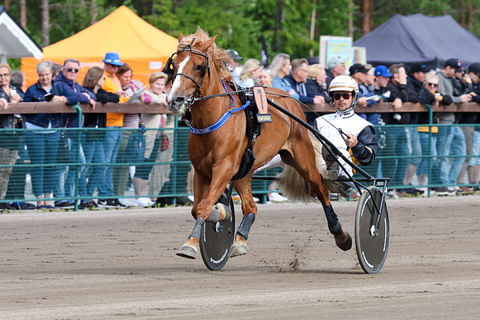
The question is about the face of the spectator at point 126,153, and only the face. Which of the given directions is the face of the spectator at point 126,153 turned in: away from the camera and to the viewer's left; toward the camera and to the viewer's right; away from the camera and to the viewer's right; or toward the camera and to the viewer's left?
toward the camera and to the viewer's right

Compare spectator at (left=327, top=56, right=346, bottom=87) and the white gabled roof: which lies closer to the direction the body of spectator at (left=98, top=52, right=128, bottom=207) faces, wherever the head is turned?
the spectator

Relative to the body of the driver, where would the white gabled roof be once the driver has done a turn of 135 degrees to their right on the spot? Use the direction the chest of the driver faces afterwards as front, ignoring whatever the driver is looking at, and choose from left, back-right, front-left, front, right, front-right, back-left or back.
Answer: front-left

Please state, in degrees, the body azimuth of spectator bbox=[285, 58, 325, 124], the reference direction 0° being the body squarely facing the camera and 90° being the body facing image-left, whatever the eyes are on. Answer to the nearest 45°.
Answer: approximately 315°

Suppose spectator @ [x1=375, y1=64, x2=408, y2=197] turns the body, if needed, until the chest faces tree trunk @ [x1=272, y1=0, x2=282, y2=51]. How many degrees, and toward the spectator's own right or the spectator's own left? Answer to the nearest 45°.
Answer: approximately 135° to the spectator's own right

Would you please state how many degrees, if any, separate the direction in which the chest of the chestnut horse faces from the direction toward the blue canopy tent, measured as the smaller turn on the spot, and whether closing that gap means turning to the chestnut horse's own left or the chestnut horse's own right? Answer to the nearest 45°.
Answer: approximately 135° to the chestnut horse's own right

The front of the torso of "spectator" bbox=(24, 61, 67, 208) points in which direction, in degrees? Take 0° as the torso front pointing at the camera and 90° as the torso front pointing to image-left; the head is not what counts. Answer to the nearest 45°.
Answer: approximately 0°

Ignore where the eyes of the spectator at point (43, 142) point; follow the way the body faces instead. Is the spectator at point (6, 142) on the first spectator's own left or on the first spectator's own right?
on the first spectator's own right
